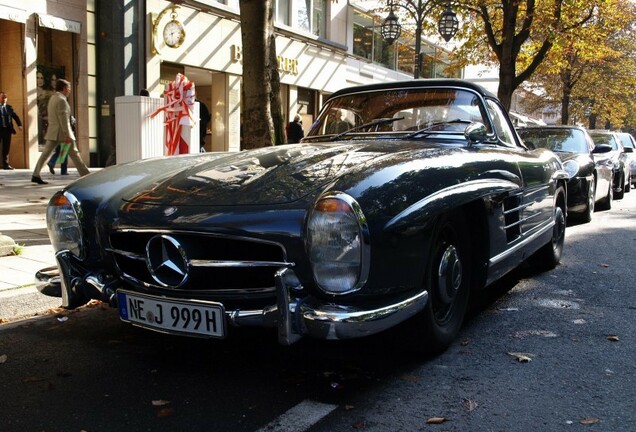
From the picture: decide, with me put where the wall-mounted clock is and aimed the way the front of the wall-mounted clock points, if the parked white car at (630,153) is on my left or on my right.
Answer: on my left

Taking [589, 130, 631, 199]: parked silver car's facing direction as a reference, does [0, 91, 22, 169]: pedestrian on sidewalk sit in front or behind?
in front

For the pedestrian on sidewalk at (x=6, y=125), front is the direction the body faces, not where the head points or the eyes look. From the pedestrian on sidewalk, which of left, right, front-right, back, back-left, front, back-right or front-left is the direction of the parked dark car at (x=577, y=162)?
front-left

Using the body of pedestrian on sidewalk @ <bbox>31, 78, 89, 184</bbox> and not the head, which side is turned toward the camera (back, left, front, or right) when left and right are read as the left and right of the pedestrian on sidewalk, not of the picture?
right

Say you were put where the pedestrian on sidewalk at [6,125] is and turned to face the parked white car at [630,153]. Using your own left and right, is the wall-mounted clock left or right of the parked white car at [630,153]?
left

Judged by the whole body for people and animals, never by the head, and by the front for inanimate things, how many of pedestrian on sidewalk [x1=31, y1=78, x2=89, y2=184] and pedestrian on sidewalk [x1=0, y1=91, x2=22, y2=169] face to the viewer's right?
1
